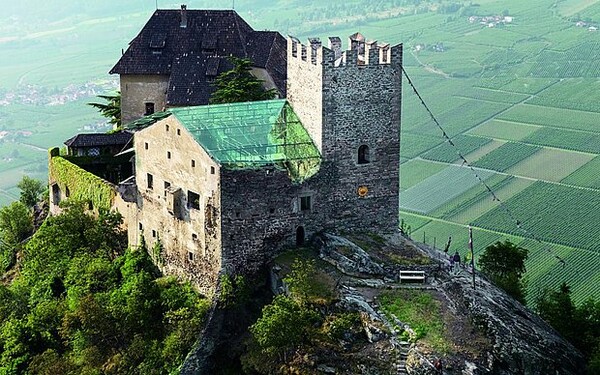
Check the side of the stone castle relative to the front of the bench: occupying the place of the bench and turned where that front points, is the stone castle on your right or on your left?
on your right

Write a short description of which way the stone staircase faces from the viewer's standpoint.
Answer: facing the viewer

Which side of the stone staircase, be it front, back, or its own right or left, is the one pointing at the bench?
back

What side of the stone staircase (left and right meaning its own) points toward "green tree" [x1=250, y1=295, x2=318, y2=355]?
right

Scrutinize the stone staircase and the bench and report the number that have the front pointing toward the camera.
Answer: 2

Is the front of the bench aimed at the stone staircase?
yes

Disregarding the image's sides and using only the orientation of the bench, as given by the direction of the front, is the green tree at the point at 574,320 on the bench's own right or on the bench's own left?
on the bench's own left

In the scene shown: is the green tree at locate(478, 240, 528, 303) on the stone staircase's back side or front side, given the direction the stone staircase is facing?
on the back side
